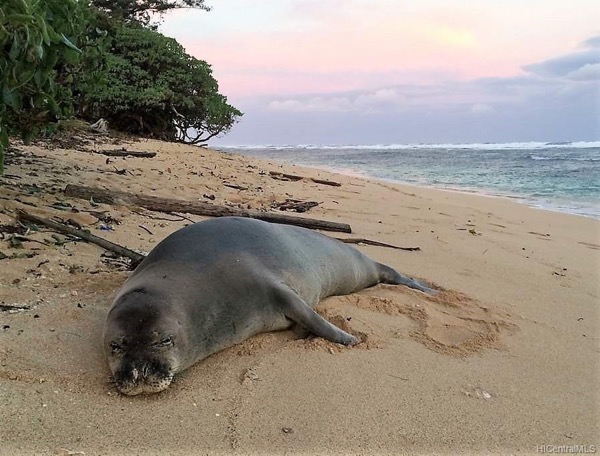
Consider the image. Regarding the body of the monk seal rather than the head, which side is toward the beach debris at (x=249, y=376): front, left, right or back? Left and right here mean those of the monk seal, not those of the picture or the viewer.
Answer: left

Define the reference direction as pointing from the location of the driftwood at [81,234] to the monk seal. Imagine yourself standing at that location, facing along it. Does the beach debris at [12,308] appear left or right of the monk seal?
right

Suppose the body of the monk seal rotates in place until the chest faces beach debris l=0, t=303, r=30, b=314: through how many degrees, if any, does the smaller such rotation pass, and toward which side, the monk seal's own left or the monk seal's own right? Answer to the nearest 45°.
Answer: approximately 45° to the monk seal's own right

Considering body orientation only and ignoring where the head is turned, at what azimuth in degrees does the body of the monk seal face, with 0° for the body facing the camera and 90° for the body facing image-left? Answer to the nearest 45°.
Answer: approximately 45°

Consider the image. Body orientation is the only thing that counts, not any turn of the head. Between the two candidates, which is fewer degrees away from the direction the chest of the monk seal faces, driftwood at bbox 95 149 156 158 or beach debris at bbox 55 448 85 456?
the beach debris

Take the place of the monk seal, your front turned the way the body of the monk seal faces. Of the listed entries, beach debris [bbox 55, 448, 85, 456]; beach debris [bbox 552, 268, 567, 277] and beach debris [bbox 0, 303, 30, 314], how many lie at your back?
1

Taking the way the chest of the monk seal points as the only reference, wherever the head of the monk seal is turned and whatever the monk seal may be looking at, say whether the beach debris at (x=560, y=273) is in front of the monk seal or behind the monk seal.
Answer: behind

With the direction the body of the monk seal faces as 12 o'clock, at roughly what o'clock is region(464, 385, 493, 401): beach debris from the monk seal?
The beach debris is roughly at 8 o'clock from the monk seal.
